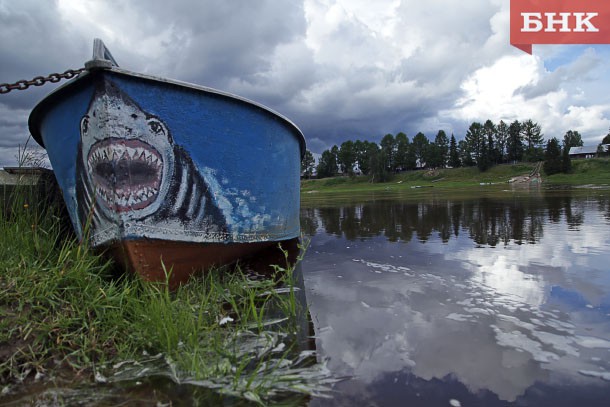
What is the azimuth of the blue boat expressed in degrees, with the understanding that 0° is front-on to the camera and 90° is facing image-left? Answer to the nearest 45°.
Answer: approximately 45°
